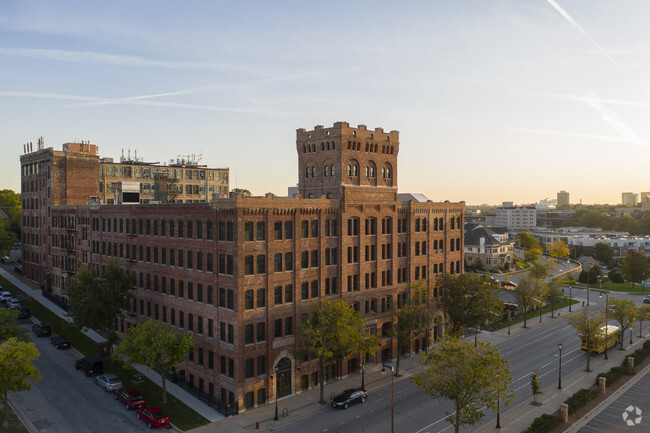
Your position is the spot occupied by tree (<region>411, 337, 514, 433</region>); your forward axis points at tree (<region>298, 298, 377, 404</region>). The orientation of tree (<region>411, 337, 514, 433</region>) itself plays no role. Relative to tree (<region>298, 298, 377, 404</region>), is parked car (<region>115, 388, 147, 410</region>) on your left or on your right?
left

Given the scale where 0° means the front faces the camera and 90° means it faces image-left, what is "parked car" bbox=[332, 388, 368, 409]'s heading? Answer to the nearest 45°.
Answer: approximately 45°

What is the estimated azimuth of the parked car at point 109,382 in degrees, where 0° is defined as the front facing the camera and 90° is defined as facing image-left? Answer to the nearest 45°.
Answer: approximately 135°

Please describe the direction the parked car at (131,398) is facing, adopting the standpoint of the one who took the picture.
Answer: facing away from the viewer and to the left of the viewer

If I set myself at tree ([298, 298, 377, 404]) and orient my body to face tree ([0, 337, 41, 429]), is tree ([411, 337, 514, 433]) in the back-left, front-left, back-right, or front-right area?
back-left

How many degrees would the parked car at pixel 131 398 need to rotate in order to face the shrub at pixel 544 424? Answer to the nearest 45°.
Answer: approximately 180°

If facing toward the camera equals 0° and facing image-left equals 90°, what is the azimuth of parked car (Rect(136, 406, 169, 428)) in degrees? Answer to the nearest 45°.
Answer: approximately 135°

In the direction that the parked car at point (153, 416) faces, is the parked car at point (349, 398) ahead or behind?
behind

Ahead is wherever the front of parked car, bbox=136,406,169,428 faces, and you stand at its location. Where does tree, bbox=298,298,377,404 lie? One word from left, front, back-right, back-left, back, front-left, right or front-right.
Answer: back-right

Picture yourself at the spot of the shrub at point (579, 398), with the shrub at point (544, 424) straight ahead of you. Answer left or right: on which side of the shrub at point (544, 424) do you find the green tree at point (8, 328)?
right

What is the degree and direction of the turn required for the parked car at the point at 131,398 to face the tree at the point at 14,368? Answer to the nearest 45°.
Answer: approximately 45° to its left
